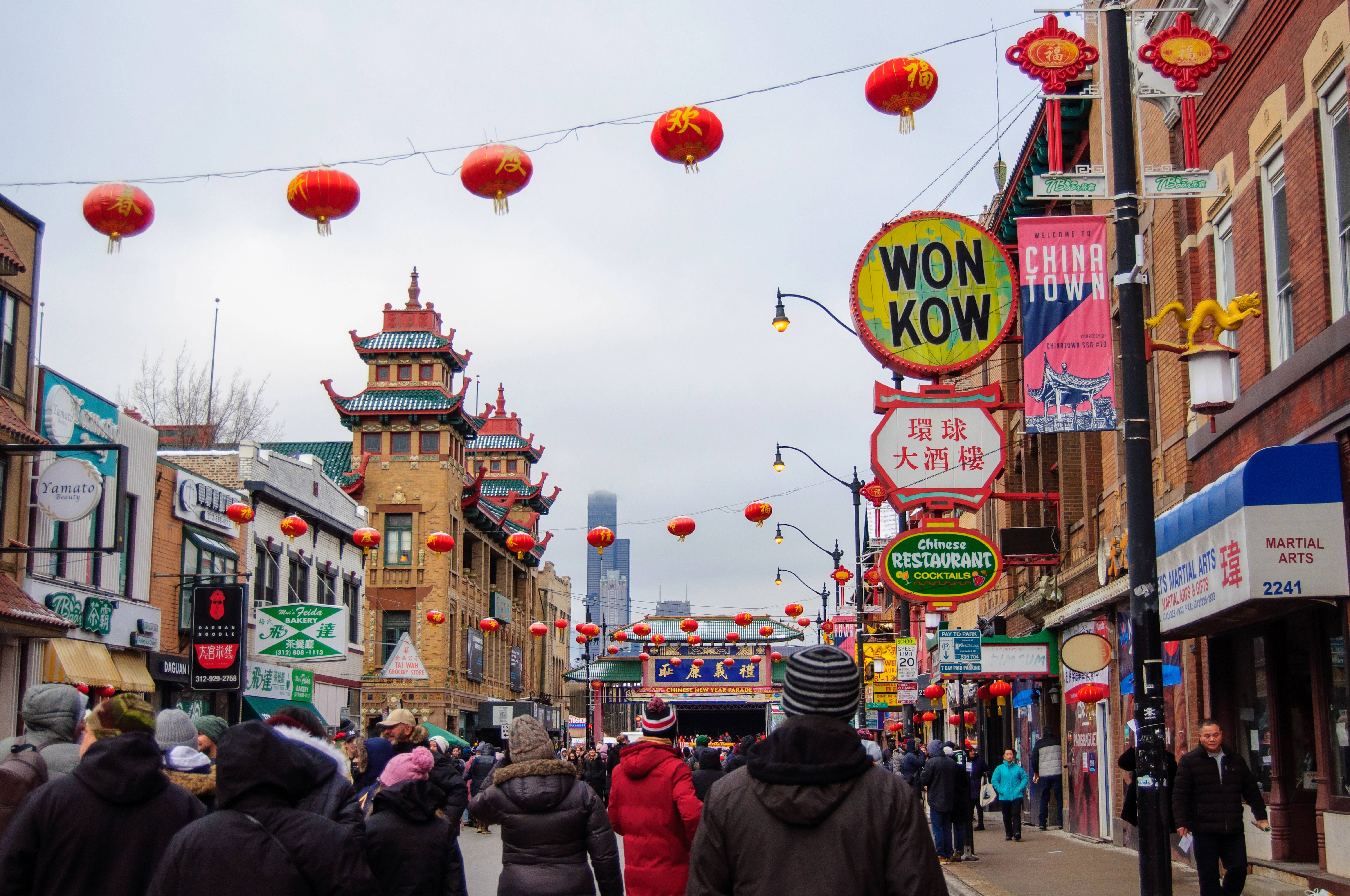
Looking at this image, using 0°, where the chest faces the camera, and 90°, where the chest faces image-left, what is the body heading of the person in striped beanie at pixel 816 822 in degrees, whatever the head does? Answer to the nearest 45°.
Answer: approximately 180°

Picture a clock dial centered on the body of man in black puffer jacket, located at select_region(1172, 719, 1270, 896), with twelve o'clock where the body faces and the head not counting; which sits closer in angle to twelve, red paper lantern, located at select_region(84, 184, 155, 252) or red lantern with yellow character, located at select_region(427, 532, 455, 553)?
the red paper lantern

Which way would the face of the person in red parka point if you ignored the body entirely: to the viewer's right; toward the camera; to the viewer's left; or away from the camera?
away from the camera

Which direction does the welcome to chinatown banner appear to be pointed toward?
toward the camera

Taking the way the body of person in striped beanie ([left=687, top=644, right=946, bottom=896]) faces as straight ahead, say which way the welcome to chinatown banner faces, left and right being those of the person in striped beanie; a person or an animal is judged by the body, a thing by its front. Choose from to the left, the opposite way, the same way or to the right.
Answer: the opposite way

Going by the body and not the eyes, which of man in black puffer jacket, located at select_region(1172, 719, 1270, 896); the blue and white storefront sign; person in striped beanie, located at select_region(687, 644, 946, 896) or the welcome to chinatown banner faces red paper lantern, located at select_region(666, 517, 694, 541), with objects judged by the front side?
the person in striped beanie

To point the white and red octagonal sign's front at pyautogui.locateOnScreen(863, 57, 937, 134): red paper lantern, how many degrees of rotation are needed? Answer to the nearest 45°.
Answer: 0° — it already faces it

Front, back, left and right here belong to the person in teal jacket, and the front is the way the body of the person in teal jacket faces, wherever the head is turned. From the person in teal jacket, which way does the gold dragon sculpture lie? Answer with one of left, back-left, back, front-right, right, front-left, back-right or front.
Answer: front

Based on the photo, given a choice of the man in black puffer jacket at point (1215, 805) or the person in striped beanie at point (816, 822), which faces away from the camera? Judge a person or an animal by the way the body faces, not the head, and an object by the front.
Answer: the person in striped beanie

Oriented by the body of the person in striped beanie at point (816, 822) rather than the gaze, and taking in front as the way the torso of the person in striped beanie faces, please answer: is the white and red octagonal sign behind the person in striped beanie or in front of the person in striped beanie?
in front

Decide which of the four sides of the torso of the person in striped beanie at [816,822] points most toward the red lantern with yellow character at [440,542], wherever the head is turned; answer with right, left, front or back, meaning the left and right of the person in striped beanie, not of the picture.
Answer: front

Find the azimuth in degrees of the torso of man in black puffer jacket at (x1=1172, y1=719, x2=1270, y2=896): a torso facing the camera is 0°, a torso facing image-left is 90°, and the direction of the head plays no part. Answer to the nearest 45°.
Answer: approximately 0°

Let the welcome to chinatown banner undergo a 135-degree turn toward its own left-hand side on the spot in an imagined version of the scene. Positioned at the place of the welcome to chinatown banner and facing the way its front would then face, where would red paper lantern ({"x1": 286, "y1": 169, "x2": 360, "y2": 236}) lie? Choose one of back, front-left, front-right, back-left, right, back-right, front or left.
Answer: back

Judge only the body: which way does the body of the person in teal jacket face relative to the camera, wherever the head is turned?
toward the camera
